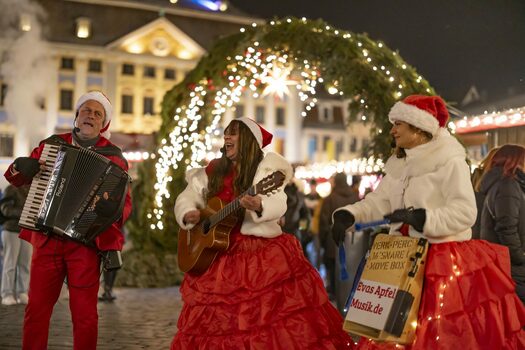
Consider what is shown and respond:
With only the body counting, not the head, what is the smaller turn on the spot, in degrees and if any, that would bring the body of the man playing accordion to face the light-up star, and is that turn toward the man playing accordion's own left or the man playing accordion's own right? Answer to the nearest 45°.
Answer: approximately 135° to the man playing accordion's own left

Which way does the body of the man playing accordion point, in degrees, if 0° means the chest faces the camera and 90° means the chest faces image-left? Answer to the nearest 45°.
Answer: approximately 0°

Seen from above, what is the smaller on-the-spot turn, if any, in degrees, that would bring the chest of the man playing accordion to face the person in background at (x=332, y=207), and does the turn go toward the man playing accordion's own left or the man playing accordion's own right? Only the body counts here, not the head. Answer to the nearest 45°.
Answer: approximately 135° to the man playing accordion's own left

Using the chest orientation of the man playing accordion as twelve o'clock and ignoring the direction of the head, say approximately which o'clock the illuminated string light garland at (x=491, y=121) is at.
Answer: The illuminated string light garland is roughly at 8 o'clock from the man playing accordion.

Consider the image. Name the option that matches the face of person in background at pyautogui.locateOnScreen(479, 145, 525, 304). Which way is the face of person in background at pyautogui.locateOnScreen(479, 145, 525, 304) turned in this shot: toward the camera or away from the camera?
away from the camera

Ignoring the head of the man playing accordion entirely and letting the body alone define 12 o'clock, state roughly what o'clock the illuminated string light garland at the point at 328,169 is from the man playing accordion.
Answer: The illuminated string light garland is roughly at 7 o'clock from the man playing accordion.

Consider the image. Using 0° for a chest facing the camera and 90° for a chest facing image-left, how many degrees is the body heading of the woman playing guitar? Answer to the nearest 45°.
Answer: approximately 45°

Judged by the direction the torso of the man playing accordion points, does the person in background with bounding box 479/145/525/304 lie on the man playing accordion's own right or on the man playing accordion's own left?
on the man playing accordion's own left
